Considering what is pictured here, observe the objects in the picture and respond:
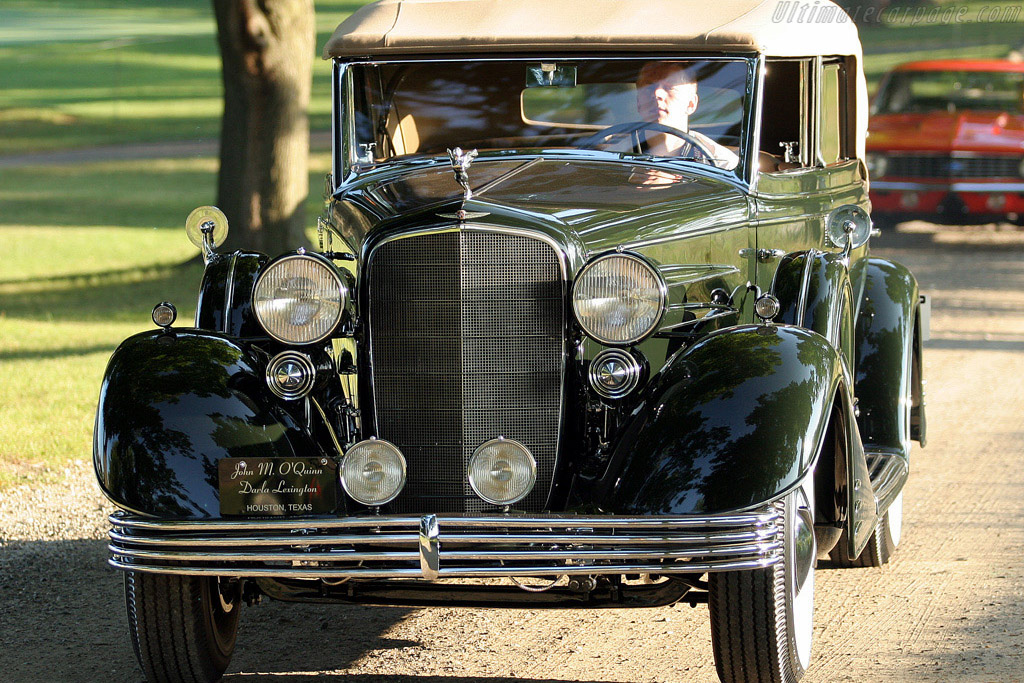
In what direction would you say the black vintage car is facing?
toward the camera

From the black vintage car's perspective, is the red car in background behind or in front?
behind

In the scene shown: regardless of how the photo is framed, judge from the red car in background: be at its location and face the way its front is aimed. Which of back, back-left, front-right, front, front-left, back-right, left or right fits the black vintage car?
front

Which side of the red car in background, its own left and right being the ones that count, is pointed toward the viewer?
front

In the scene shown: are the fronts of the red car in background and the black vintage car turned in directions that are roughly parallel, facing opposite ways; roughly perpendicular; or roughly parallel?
roughly parallel

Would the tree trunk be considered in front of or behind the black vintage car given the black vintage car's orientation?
behind

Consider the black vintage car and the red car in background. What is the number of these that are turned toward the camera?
2

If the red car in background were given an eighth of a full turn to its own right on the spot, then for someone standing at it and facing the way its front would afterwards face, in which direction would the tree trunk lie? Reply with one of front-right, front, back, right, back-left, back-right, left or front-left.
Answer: front

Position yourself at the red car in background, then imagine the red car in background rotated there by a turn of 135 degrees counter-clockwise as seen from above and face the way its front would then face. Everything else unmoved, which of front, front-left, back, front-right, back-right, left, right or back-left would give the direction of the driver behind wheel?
back-right
